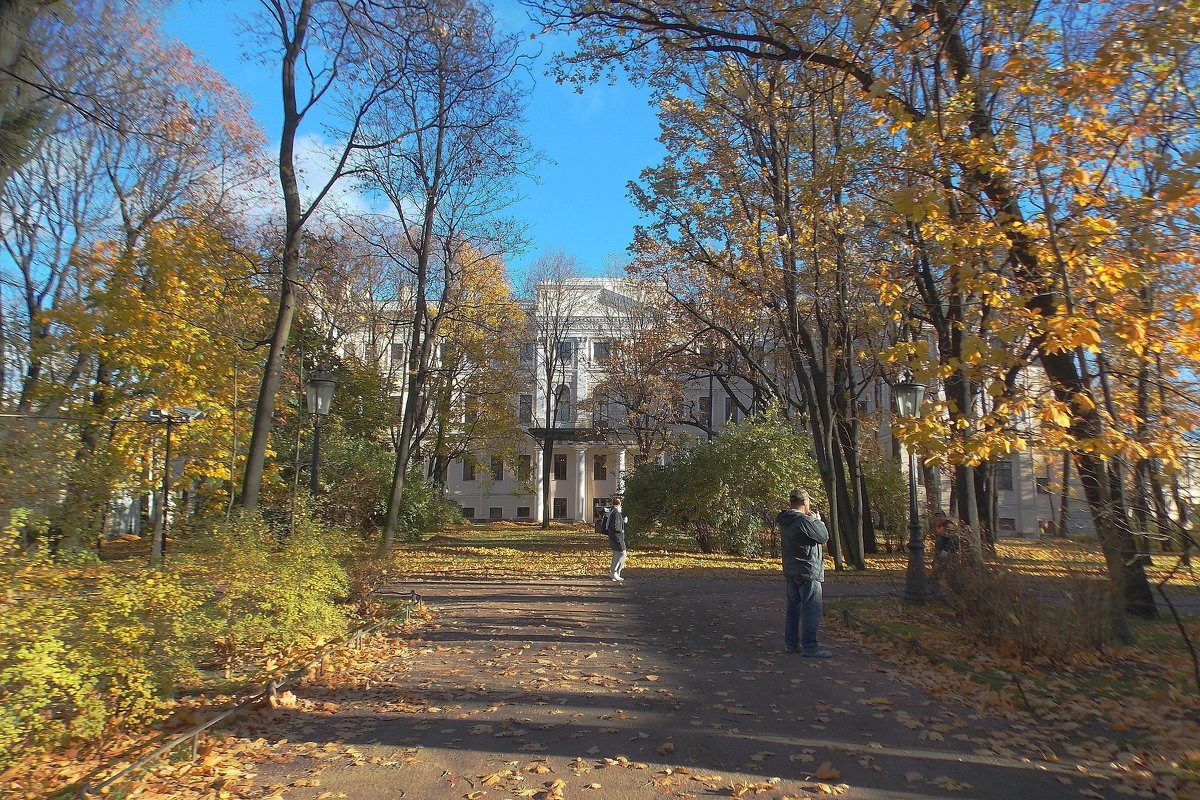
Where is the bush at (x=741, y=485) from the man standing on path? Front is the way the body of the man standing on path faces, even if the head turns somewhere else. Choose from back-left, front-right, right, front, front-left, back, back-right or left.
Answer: front-left

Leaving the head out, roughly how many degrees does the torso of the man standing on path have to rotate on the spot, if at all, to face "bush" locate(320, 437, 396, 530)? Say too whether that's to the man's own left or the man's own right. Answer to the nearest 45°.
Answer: approximately 90° to the man's own left

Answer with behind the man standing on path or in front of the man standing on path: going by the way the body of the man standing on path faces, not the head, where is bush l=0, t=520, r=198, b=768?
behind

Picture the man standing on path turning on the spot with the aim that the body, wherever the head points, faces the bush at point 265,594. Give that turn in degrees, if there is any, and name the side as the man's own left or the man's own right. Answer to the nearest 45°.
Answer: approximately 135° to the man's own left

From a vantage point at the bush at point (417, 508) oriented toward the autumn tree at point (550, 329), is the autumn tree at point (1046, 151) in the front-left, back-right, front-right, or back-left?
back-right

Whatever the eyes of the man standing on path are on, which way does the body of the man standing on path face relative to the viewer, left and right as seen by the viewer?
facing away from the viewer and to the right of the viewer

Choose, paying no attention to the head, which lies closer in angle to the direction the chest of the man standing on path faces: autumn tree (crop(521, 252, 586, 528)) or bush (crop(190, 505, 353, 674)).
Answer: the autumn tree
